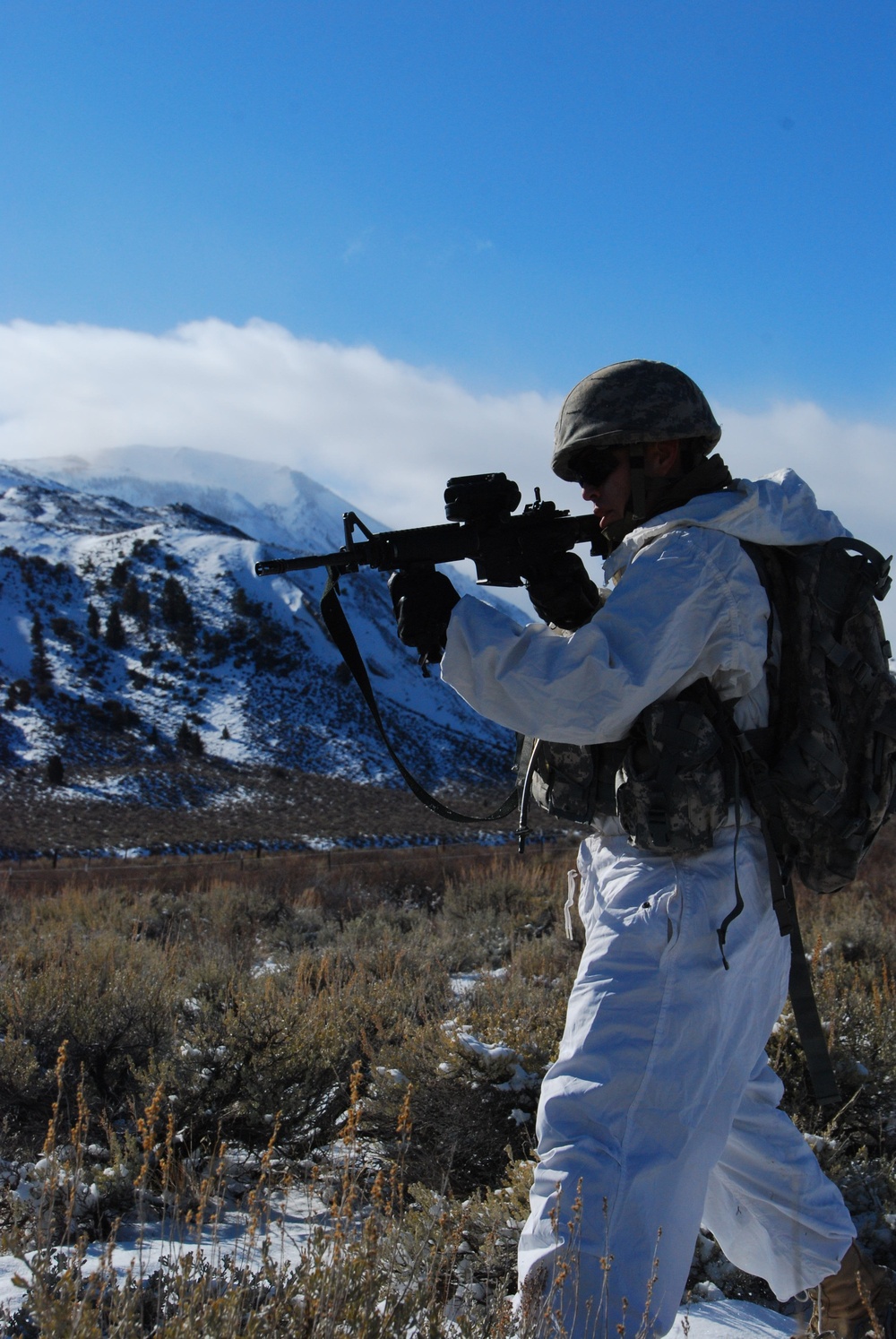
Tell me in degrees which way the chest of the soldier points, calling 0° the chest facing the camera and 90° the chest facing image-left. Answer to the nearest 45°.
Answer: approximately 90°

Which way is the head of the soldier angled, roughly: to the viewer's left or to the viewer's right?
to the viewer's left

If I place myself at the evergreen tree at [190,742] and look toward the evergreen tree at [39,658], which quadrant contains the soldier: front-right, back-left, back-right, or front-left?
back-left
